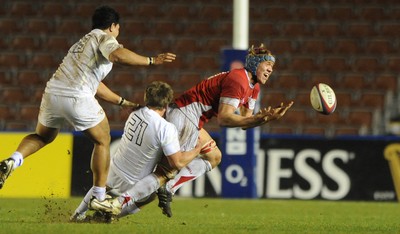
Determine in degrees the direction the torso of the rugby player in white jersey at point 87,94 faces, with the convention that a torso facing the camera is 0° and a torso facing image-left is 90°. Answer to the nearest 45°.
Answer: approximately 225°

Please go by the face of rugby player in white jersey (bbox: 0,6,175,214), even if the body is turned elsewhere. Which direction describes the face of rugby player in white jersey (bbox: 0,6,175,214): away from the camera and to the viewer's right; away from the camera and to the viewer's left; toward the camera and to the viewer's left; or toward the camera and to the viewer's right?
away from the camera and to the viewer's right

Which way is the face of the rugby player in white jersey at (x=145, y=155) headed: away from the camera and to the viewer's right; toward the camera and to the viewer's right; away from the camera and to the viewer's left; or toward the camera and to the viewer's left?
away from the camera and to the viewer's right

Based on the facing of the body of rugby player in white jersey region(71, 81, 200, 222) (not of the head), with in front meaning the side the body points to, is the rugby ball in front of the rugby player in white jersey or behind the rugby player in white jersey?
in front

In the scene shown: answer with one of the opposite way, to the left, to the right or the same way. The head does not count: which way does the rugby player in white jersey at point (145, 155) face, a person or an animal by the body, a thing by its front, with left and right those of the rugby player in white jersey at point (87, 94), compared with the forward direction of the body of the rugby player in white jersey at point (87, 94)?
the same way

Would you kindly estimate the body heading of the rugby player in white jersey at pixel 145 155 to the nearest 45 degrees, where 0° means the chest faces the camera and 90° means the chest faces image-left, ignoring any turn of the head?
approximately 225°

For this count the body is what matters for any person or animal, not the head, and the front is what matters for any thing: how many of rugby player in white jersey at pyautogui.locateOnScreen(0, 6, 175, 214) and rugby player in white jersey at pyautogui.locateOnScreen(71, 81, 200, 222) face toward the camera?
0

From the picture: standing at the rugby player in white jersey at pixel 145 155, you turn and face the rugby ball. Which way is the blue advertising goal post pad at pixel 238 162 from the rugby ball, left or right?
left

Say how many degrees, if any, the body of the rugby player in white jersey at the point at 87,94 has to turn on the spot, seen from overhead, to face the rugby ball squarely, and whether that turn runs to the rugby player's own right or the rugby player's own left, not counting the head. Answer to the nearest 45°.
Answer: approximately 45° to the rugby player's own right
